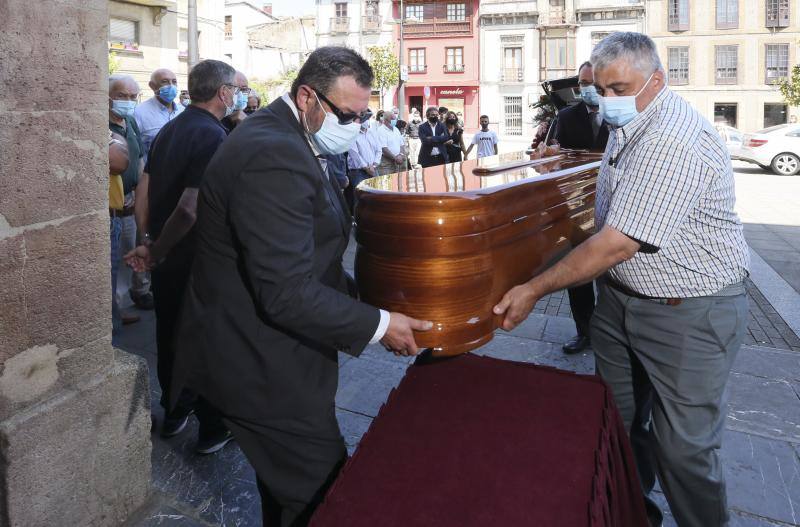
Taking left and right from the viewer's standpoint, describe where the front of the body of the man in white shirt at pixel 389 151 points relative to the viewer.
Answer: facing the viewer and to the right of the viewer

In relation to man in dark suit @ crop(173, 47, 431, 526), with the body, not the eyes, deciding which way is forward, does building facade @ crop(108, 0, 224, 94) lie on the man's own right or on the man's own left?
on the man's own left

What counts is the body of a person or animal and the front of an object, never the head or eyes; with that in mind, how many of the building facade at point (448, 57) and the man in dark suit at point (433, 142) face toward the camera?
2

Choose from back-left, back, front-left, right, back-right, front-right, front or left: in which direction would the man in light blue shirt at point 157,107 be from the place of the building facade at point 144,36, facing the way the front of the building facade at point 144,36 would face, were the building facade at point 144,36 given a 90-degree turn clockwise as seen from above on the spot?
front-left

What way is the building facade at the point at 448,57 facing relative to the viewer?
toward the camera

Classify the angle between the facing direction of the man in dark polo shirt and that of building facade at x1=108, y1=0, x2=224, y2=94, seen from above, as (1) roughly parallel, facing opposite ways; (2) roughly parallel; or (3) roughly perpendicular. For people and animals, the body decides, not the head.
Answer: roughly perpendicular

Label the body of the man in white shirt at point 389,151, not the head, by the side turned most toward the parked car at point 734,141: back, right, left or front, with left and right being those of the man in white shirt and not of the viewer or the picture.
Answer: left

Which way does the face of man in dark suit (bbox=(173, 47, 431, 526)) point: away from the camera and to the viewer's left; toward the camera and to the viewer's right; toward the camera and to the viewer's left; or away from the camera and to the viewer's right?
toward the camera and to the viewer's right

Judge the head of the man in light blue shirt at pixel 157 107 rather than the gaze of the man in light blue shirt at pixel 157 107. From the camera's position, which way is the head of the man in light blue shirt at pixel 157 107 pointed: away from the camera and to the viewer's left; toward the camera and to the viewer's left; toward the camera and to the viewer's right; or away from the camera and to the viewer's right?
toward the camera and to the viewer's right

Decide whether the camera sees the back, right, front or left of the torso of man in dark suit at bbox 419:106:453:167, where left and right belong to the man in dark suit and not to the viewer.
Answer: front

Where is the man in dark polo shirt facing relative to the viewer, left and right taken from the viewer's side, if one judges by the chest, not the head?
facing away from the viewer and to the right of the viewer

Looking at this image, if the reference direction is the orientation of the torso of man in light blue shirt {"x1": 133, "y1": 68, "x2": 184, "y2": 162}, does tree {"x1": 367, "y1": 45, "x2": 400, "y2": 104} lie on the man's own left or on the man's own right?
on the man's own left

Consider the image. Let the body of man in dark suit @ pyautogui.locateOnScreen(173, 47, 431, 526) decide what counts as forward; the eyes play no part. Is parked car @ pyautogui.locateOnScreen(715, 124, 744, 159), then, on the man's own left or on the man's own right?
on the man's own left

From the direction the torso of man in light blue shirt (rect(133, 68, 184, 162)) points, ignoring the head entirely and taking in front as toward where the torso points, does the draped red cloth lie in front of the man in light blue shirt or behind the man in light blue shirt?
in front

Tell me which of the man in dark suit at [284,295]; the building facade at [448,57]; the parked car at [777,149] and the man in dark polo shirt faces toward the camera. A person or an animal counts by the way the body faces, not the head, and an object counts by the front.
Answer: the building facade

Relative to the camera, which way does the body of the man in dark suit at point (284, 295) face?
to the viewer's right
